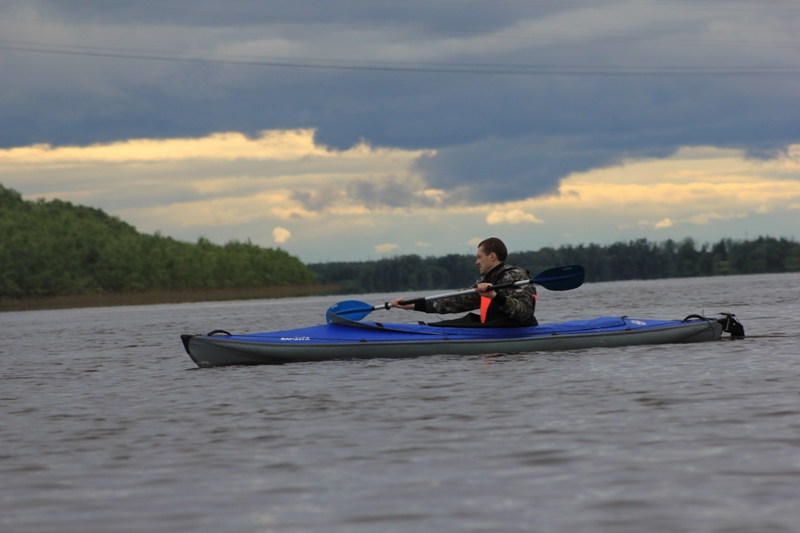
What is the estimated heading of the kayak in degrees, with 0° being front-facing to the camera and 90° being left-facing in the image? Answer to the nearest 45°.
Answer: approximately 90°

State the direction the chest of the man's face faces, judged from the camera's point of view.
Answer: to the viewer's left

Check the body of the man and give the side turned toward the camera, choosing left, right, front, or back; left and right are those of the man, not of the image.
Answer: left
